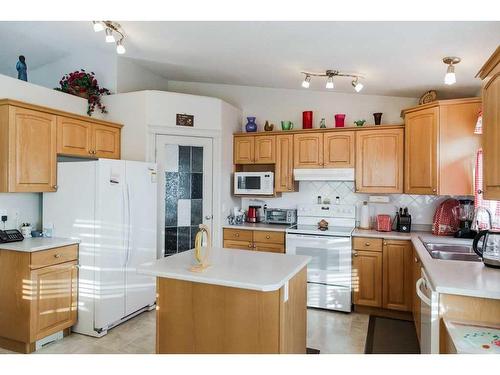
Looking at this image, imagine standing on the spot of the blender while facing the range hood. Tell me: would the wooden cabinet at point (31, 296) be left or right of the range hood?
left

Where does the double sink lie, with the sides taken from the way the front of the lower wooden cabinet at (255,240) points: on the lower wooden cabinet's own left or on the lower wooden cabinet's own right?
on the lower wooden cabinet's own left

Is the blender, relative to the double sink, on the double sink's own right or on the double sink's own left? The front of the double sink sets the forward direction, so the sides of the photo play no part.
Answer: on the double sink's own right

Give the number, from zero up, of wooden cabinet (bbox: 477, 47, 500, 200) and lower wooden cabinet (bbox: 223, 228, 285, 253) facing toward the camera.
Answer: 1

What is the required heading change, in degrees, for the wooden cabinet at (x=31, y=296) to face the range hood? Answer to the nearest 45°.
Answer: approximately 45° to its left

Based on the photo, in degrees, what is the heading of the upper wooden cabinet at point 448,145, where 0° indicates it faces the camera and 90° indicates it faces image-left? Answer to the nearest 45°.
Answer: approximately 45°

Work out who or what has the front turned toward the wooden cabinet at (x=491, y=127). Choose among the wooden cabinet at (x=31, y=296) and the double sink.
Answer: the wooden cabinet at (x=31, y=296)

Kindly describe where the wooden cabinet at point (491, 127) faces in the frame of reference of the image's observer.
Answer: facing to the left of the viewer

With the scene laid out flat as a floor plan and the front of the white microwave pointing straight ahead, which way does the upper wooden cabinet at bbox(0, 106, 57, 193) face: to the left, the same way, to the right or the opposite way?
to the left
